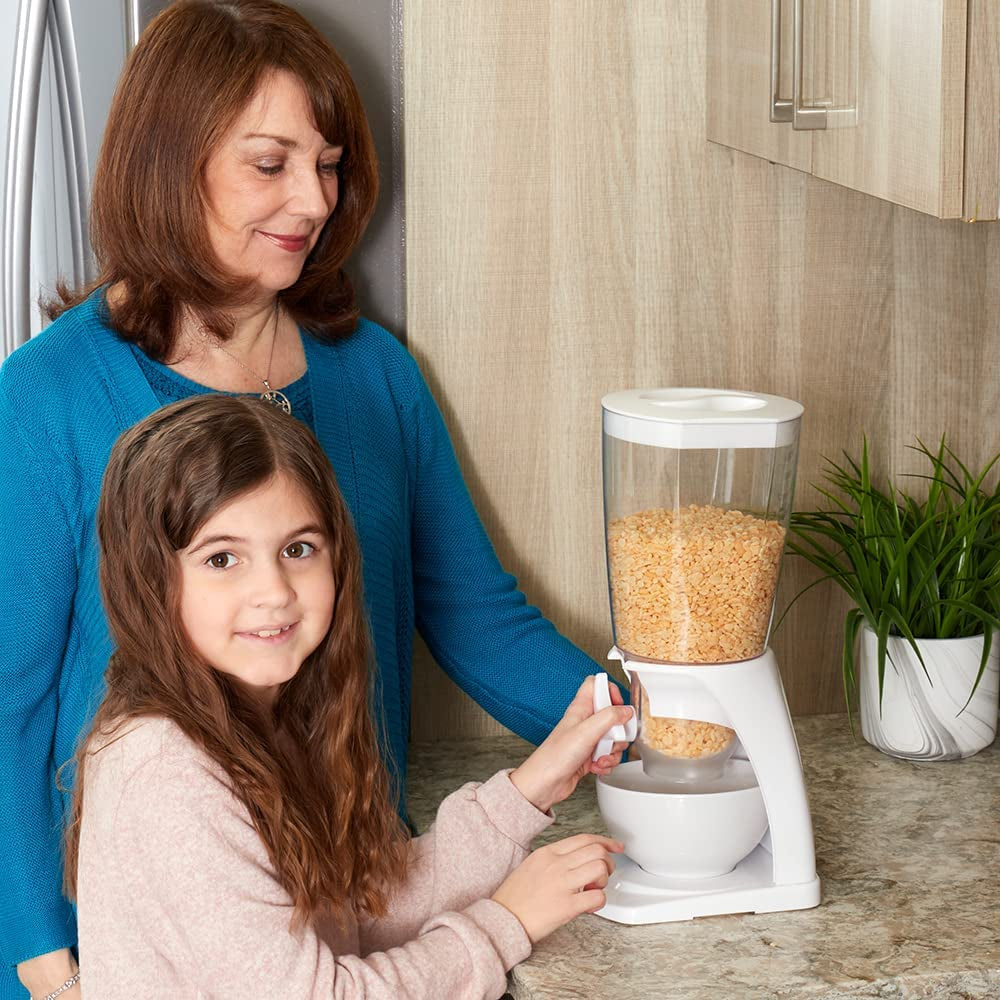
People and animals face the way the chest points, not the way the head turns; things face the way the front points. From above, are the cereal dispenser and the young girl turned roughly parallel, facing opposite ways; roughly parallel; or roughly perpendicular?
roughly perpendicular

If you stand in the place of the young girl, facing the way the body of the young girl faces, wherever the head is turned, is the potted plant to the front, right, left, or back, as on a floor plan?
front

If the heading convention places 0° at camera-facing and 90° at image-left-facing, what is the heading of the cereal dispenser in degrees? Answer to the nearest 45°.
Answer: approximately 45°

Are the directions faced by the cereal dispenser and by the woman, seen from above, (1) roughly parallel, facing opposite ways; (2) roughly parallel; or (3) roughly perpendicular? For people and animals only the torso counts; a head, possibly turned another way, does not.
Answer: roughly perpendicular

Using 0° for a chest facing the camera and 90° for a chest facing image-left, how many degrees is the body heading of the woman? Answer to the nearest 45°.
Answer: approximately 315°

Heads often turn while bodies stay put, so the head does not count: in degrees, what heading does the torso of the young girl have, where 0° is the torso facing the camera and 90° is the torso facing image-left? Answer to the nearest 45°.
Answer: approximately 315°

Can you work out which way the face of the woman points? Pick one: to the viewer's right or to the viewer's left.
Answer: to the viewer's right
